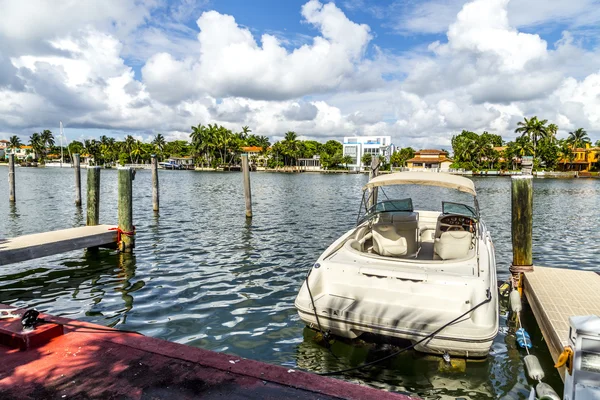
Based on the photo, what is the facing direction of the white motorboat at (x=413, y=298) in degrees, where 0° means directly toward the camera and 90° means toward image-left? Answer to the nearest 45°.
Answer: approximately 180°

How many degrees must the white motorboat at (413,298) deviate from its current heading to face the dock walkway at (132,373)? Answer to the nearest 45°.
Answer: approximately 135° to its left

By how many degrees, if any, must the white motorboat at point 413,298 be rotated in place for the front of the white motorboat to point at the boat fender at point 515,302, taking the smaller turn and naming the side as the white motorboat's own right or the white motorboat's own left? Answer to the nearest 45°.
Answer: approximately 135° to the white motorboat's own right

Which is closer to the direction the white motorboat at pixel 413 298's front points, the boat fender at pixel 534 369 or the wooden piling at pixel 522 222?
the wooden piling

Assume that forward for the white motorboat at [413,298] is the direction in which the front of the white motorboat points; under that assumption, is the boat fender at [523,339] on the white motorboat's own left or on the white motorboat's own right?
on the white motorboat's own right

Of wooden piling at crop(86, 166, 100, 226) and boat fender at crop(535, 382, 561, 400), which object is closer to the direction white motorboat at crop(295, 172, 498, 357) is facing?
the wooden piling

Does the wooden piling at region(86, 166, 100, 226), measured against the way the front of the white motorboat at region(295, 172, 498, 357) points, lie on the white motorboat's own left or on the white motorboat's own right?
on the white motorboat's own left

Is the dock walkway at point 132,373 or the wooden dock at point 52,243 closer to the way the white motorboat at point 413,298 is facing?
the wooden dock

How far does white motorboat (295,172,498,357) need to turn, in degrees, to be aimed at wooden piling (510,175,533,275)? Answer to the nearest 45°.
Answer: approximately 45° to its right

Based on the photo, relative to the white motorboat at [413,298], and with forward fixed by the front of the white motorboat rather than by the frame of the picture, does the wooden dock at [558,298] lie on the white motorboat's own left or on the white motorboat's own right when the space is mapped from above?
on the white motorboat's own right

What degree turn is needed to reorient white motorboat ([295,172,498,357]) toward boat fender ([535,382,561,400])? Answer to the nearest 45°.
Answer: approximately 135° to its right
